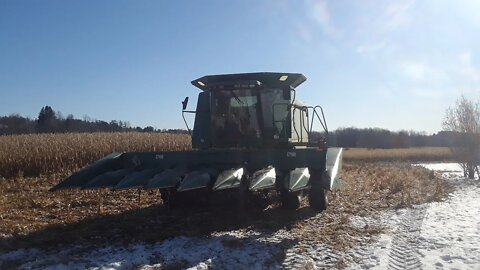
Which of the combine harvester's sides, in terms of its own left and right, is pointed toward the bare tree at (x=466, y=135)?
back

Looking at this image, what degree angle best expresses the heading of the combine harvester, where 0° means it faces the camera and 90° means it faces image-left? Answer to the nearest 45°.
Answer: approximately 45°
